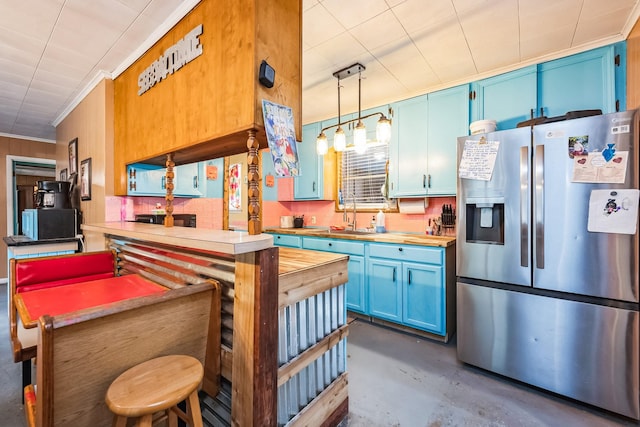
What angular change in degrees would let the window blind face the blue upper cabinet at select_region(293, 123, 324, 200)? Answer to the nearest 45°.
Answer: approximately 45° to its right

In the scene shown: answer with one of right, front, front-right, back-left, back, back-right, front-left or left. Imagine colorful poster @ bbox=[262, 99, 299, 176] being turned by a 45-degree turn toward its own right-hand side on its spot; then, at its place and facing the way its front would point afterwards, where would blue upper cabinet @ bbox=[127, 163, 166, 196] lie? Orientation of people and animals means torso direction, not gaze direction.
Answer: back-right

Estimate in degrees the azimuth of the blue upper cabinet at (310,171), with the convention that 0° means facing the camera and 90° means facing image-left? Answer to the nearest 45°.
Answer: approximately 0°

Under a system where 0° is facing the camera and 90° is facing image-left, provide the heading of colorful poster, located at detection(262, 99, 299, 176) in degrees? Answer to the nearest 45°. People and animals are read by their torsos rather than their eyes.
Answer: approximately 315°

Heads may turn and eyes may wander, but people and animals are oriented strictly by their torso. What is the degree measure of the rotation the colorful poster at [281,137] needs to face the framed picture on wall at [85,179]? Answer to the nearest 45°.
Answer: approximately 180°

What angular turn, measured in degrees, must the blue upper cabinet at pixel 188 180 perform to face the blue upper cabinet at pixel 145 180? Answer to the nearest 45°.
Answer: approximately 45° to its right

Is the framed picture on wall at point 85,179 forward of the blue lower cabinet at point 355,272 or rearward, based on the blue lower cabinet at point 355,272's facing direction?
forward

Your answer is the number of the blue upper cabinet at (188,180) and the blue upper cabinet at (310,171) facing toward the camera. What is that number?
2

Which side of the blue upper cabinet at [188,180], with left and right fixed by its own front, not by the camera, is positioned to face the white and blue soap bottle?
left

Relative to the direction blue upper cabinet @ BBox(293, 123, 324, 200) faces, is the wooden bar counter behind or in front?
in front
